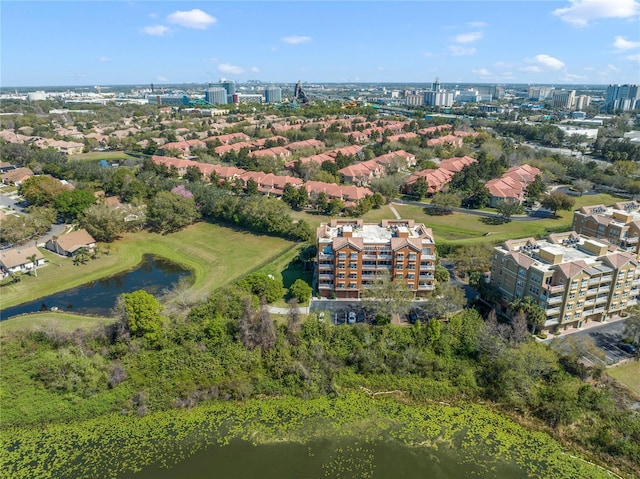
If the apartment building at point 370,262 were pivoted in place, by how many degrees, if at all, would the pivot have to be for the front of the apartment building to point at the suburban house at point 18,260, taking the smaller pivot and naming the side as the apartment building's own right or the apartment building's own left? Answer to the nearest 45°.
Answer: approximately 90° to the apartment building's own right

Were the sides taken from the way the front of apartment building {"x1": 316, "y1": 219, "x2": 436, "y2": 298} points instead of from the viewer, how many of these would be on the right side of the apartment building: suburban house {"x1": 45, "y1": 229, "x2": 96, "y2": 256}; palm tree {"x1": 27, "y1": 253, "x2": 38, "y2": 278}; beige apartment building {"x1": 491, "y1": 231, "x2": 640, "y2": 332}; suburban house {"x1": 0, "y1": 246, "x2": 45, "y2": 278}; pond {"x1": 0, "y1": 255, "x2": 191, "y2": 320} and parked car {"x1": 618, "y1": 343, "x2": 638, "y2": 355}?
4

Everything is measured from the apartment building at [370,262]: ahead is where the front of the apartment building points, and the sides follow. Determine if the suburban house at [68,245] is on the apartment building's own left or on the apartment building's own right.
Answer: on the apartment building's own right

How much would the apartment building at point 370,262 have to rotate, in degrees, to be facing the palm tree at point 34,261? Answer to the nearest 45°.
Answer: approximately 90° to its right

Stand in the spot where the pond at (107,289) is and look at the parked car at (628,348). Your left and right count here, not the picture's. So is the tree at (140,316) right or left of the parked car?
right

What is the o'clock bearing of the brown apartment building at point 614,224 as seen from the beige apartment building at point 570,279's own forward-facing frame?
the brown apartment building at point 614,224 is roughly at 8 o'clock from the beige apartment building at point 570,279.

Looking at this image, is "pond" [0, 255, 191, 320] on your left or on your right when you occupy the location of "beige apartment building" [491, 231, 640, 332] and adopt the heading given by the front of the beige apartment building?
on your right

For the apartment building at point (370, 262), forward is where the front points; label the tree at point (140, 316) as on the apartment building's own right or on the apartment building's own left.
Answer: on the apartment building's own right

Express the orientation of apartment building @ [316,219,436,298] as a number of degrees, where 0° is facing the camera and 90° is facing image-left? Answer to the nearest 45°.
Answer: approximately 0°
